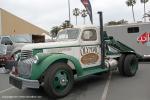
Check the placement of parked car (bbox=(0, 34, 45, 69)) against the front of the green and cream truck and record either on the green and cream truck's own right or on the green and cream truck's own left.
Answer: on the green and cream truck's own right

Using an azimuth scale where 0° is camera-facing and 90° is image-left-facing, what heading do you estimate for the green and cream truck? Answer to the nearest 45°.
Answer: approximately 45°

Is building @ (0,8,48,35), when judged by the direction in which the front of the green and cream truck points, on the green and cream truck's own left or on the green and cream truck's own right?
on the green and cream truck's own right
